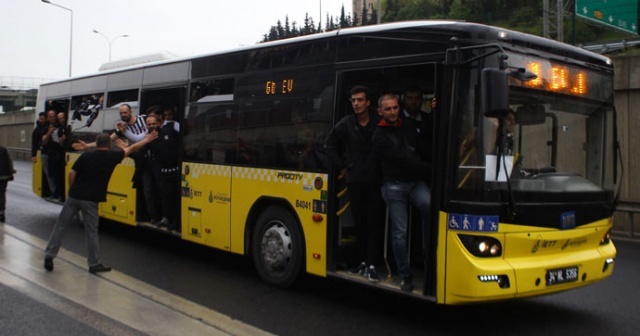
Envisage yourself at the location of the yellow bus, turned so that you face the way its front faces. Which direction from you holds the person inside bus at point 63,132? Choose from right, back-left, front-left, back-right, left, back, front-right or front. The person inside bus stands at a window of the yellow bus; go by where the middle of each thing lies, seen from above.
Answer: back

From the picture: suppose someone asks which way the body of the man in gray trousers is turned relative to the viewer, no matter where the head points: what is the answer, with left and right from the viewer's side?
facing away from the viewer and to the right of the viewer

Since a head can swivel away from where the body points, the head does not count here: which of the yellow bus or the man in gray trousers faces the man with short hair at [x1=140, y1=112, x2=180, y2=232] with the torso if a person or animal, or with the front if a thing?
the man in gray trousers

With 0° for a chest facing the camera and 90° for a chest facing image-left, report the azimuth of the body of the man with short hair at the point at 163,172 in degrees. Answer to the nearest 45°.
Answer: approximately 45°

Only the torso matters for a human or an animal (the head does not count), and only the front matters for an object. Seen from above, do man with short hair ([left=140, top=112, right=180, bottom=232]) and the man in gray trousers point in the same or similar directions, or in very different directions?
very different directions

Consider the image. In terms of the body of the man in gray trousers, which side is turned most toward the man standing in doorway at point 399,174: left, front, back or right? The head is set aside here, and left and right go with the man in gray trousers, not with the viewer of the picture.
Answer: right

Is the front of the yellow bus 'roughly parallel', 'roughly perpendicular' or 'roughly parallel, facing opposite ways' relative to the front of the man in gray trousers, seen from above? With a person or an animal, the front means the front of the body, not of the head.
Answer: roughly perpendicular
